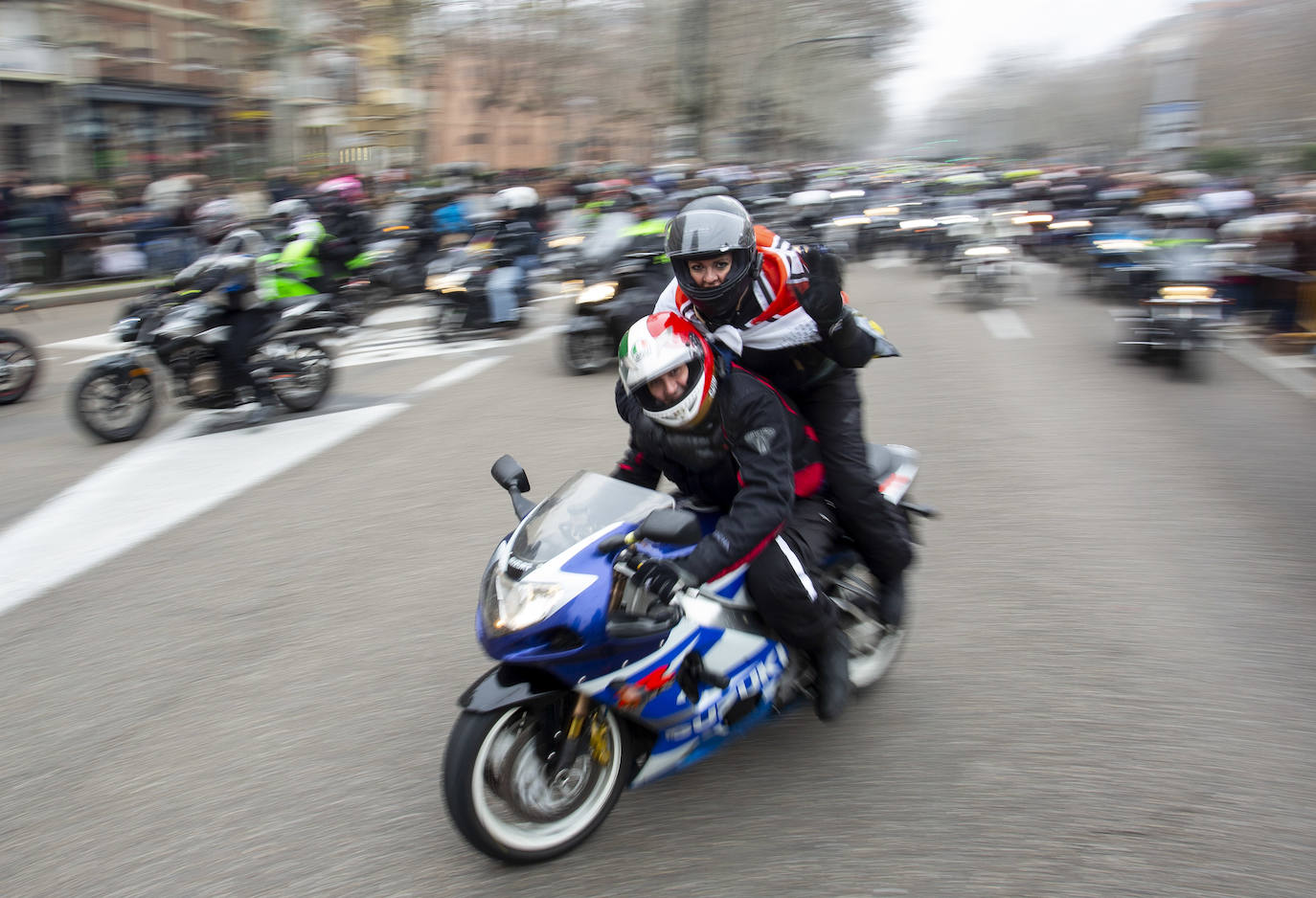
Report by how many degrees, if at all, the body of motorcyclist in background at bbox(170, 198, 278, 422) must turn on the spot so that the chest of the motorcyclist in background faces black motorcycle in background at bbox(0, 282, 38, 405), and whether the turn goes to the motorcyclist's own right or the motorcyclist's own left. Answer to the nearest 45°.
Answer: approximately 45° to the motorcyclist's own right

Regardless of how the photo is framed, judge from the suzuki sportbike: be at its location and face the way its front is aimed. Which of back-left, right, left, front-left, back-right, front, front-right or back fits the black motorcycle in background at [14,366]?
right

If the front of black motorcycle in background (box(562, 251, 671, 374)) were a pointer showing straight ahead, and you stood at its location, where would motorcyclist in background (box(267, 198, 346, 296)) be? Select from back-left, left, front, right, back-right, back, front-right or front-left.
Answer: right

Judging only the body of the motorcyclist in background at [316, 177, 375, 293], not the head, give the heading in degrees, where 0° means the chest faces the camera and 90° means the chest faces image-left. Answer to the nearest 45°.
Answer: approximately 45°

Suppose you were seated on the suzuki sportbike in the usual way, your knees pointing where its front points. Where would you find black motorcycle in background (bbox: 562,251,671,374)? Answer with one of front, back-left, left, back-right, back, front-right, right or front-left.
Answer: back-right

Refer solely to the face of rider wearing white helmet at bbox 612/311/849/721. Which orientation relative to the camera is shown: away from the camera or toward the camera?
toward the camera

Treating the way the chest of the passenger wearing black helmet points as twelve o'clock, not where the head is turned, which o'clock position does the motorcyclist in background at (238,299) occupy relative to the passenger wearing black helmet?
The motorcyclist in background is roughly at 3 o'clock from the passenger wearing black helmet.

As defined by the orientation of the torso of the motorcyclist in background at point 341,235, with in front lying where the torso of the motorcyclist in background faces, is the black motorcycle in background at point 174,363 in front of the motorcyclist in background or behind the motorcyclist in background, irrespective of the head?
in front

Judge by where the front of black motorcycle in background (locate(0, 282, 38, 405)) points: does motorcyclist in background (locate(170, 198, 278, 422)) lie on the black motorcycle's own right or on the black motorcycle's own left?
on the black motorcycle's own left

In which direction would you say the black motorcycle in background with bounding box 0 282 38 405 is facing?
to the viewer's left

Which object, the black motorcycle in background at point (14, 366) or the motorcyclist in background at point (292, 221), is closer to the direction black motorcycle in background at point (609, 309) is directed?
the black motorcycle in background

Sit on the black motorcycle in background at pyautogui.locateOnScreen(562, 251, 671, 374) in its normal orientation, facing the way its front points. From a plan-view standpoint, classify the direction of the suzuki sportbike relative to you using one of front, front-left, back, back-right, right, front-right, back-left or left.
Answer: front-left

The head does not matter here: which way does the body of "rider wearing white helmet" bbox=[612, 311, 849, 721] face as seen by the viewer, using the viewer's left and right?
facing the viewer and to the left of the viewer

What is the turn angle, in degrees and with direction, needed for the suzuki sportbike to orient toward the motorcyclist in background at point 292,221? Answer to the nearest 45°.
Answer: approximately 90° to its right

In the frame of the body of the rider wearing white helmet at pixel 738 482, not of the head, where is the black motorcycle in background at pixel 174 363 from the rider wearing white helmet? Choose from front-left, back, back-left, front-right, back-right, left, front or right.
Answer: right

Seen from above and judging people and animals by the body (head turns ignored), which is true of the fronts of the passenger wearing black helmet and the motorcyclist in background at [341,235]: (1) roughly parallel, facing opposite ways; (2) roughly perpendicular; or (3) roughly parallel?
roughly parallel

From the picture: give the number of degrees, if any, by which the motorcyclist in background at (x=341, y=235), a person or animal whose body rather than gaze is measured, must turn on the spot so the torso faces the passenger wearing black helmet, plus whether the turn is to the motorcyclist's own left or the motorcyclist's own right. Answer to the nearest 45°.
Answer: approximately 45° to the motorcyclist's own left

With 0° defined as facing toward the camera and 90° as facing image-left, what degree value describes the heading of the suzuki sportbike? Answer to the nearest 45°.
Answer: approximately 45°

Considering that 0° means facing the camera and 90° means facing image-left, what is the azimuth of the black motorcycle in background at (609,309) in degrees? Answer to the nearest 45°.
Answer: approximately 45°

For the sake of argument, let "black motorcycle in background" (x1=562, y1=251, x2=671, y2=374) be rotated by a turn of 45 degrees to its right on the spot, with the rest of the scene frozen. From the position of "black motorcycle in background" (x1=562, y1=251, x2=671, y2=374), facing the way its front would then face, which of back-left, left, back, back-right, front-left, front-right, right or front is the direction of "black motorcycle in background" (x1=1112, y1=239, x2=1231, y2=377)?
back
